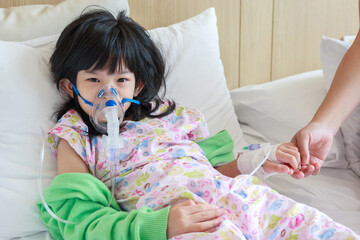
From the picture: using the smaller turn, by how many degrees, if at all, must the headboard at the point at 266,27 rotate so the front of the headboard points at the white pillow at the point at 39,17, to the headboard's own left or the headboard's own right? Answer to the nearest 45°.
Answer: approximately 90° to the headboard's own right

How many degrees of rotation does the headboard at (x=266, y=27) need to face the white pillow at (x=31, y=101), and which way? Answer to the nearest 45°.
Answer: approximately 90° to its right

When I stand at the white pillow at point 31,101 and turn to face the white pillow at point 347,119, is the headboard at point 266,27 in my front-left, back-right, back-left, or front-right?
front-left

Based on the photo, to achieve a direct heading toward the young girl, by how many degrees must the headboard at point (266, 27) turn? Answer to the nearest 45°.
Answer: approximately 90° to its right
